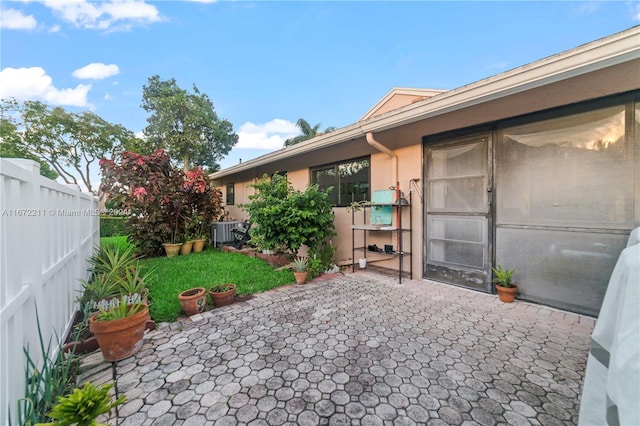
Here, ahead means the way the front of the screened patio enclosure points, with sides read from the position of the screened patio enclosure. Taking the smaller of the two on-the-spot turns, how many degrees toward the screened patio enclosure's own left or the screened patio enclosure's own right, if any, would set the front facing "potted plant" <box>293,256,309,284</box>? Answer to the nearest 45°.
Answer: approximately 45° to the screened patio enclosure's own right

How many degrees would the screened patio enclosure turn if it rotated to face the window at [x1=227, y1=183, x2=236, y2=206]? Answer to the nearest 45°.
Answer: approximately 45° to its right

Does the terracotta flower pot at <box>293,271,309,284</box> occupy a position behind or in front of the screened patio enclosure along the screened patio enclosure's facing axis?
in front

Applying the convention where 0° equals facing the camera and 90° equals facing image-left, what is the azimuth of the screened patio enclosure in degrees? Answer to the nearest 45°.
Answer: approximately 45°

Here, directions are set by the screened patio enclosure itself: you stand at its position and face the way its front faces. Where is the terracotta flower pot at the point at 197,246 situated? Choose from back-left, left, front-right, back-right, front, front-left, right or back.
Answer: front-right

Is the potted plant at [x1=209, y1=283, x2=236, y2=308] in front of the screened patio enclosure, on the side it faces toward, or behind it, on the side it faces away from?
in front

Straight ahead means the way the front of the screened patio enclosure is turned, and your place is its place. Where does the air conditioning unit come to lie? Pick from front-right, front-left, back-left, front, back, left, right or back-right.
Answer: front-right

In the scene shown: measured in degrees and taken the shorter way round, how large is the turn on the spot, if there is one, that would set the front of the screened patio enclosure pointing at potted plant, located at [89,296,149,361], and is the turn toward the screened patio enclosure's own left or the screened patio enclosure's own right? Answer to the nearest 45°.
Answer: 0° — it already faces it
